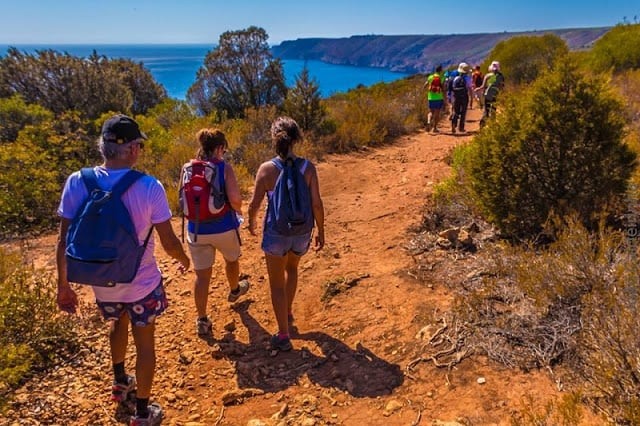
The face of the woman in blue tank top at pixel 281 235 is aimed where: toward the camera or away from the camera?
away from the camera

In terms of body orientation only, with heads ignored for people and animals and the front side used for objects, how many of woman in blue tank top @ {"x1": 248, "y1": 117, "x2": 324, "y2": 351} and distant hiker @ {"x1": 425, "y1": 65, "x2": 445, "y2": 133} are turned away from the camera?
2

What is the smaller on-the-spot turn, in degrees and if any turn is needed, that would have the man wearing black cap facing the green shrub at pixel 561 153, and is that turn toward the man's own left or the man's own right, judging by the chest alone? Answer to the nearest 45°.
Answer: approximately 45° to the man's own right

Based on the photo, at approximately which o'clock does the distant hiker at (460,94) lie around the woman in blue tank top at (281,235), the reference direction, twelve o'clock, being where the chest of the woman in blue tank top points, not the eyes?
The distant hiker is roughly at 1 o'clock from the woman in blue tank top.

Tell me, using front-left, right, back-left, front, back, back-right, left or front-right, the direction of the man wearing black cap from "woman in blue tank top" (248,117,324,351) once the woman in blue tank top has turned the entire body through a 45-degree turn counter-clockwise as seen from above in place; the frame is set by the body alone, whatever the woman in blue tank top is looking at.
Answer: left

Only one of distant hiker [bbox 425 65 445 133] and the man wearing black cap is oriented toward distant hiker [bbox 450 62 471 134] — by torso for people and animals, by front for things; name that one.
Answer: the man wearing black cap

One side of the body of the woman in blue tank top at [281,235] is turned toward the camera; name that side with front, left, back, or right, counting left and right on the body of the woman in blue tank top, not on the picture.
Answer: back

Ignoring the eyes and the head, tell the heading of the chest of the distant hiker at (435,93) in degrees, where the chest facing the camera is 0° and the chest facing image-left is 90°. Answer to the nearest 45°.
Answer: approximately 180°

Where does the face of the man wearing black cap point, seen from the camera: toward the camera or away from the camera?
away from the camera

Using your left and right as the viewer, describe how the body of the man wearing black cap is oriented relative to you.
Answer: facing away from the viewer and to the right of the viewer

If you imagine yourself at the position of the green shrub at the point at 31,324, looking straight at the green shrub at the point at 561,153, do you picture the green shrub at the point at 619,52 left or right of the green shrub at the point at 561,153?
left

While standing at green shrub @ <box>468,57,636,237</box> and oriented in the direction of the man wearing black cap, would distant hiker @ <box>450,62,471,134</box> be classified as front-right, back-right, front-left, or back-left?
back-right

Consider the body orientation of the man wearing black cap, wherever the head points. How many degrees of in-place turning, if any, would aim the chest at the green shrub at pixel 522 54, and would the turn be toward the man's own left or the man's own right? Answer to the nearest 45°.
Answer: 0° — they already face it

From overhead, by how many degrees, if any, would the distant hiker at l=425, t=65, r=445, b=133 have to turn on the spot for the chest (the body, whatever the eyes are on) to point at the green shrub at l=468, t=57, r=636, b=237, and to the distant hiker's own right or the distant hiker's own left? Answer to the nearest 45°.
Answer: approximately 180°
